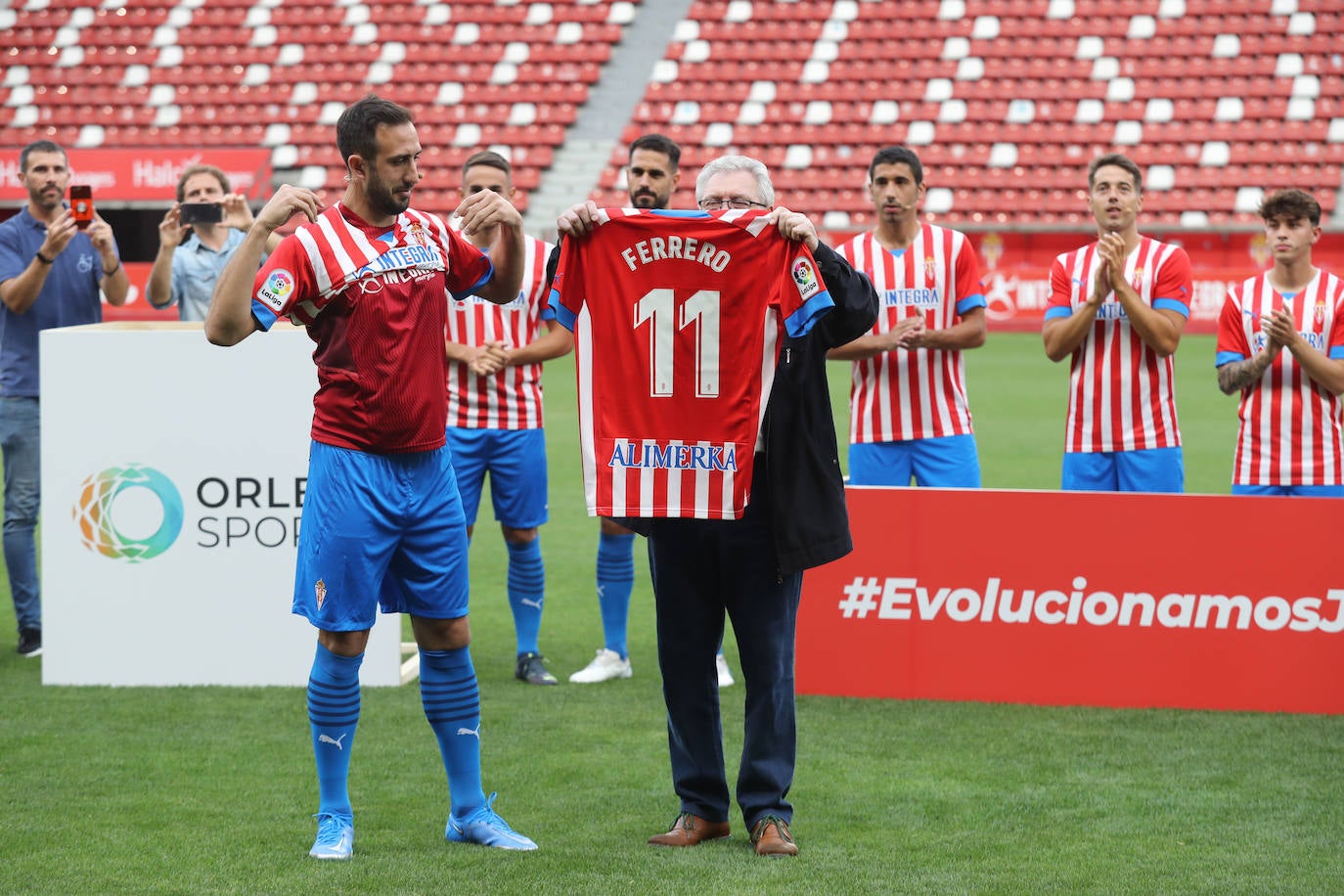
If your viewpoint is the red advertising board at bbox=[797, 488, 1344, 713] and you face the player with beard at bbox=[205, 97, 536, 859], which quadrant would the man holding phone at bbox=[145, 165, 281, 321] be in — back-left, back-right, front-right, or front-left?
front-right

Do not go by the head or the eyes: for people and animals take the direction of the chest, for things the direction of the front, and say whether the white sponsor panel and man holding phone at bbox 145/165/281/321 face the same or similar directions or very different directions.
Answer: same or similar directions

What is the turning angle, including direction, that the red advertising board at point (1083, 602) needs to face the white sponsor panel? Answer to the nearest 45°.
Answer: approximately 90° to its right

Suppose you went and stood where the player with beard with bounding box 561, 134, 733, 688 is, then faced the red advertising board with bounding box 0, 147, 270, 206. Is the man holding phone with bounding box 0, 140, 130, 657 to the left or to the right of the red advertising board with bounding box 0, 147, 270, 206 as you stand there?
left

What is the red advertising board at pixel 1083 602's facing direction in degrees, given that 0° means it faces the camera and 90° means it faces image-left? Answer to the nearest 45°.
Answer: approximately 0°

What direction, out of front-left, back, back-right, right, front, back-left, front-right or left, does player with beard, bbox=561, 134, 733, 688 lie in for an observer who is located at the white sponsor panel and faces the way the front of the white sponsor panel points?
left

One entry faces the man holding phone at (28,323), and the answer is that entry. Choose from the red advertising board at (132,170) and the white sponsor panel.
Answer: the red advertising board

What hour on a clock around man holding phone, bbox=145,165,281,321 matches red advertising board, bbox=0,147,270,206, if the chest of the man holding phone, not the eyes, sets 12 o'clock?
The red advertising board is roughly at 6 o'clock from the man holding phone.

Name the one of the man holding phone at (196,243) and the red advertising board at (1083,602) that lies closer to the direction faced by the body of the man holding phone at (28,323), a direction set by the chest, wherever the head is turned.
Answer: the red advertising board

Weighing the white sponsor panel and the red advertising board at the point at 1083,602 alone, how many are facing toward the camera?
2

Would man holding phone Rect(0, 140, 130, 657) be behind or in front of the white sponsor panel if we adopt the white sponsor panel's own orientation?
behind

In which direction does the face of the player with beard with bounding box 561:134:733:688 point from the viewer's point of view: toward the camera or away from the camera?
toward the camera

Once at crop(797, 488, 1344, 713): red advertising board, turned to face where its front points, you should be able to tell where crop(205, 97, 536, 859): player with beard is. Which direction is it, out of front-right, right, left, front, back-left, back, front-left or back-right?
front-right

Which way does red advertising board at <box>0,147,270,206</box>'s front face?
toward the camera

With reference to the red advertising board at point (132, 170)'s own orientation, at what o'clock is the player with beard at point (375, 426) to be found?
The player with beard is roughly at 12 o'clock from the red advertising board.

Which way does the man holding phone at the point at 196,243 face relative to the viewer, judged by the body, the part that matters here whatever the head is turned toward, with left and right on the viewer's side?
facing the viewer

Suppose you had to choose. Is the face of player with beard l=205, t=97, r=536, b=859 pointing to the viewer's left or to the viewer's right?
to the viewer's right

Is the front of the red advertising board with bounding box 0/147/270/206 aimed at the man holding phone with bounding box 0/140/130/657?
yes

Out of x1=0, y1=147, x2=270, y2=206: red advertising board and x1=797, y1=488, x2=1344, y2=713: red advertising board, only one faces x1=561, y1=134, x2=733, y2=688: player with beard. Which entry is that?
x1=0, y1=147, x2=270, y2=206: red advertising board
